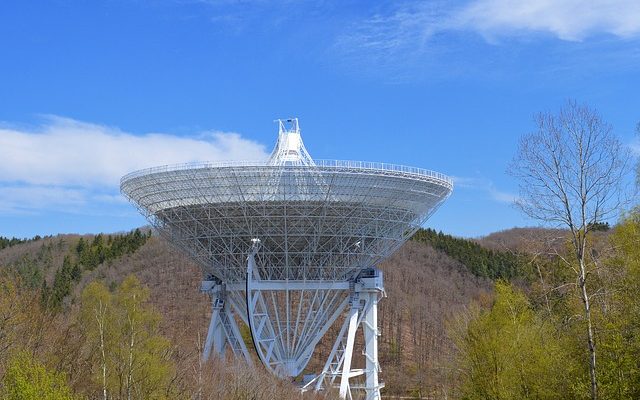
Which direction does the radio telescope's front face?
away from the camera
